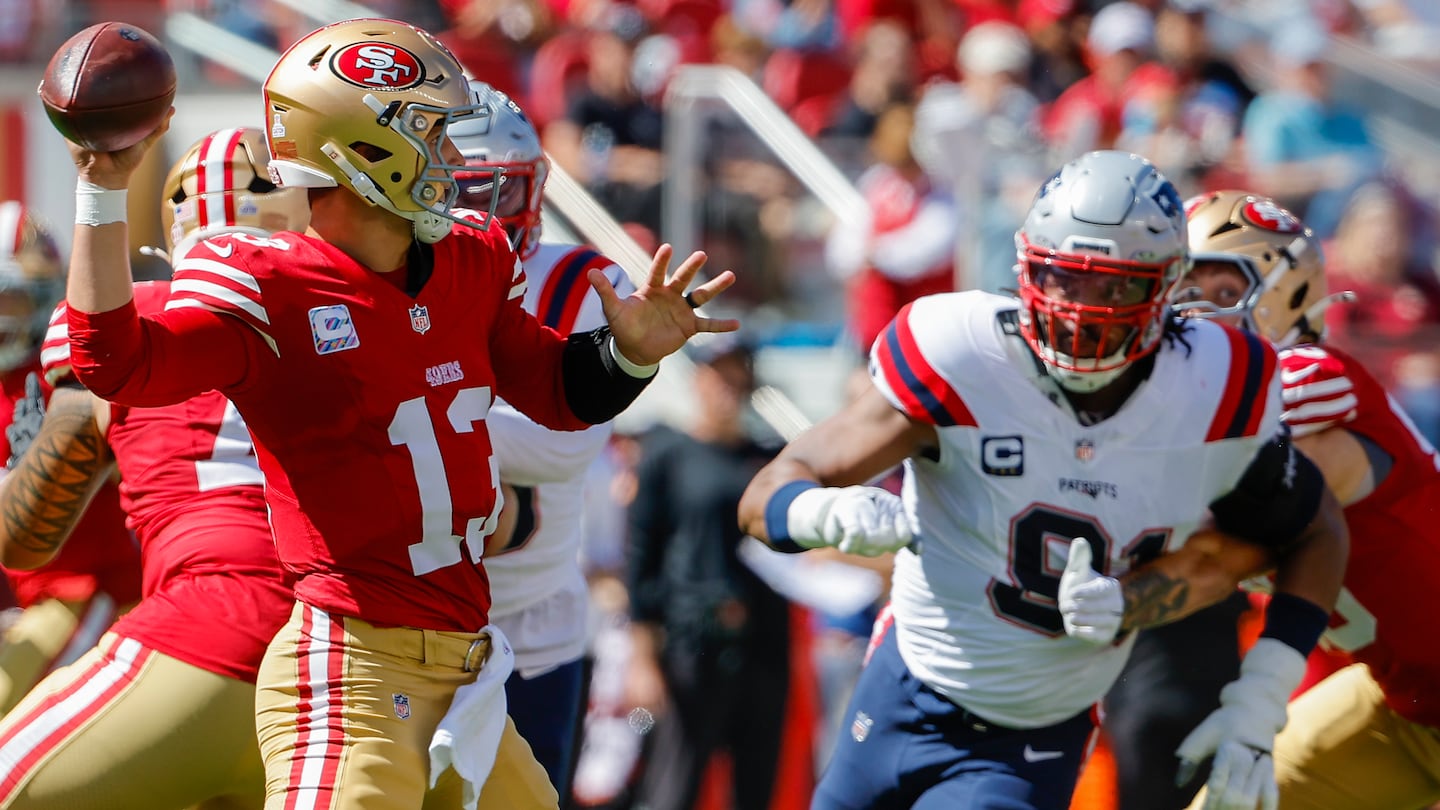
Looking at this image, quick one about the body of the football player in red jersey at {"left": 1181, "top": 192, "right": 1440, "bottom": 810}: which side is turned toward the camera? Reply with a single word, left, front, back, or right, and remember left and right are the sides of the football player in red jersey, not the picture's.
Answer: left

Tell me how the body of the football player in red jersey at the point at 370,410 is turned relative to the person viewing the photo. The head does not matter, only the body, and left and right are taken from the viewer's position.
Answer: facing the viewer and to the right of the viewer

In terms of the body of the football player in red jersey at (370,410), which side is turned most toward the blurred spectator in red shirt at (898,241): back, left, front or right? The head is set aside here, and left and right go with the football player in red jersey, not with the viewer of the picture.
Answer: left

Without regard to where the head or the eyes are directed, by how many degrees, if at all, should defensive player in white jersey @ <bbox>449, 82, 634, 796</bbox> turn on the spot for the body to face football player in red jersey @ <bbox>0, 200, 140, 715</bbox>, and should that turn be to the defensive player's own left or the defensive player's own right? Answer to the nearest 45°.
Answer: approximately 45° to the defensive player's own right

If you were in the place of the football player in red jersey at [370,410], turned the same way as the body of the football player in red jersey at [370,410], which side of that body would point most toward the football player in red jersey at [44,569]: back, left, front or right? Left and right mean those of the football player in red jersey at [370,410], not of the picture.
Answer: back

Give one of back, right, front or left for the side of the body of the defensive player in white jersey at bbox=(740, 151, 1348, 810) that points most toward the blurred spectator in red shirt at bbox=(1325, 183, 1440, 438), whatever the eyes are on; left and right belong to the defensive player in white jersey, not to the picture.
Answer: back

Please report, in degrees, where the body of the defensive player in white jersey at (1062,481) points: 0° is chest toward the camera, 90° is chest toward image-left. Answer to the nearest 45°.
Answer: approximately 0°

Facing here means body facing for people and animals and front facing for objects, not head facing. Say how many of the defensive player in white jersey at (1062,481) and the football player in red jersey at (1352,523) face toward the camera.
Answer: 1

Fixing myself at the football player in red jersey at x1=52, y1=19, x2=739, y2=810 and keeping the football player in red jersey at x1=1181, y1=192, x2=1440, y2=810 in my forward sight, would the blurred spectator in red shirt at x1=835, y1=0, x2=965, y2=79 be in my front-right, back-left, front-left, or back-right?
front-left

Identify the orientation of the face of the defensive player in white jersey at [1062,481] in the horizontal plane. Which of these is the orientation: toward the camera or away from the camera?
toward the camera

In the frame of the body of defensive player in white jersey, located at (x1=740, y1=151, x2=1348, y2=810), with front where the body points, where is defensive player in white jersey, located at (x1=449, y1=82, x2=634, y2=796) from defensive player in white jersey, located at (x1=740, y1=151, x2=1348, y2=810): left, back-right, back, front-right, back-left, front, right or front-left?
right

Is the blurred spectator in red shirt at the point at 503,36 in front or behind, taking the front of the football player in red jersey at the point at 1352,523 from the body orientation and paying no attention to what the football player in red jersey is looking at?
in front

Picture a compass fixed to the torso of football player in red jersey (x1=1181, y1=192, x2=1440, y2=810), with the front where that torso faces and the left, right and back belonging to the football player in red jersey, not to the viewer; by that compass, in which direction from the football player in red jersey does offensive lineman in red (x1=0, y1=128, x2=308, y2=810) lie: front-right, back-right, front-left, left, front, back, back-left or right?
front-left

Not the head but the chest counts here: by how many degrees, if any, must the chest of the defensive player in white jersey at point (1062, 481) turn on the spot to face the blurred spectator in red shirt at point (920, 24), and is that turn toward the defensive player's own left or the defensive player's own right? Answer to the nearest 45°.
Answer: approximately 180°
